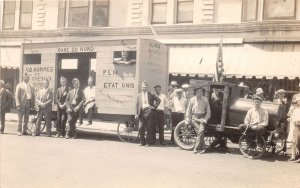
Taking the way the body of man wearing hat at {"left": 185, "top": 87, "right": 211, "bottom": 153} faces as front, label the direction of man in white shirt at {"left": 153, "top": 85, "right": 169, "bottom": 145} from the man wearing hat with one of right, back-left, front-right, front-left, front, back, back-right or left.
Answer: back-right

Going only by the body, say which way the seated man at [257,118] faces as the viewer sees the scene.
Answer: toward the camera

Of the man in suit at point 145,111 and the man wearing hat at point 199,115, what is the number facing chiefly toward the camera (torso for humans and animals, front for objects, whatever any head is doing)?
2

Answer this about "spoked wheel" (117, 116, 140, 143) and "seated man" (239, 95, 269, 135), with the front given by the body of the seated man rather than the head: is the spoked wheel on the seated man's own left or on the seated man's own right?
on the seated man's own right

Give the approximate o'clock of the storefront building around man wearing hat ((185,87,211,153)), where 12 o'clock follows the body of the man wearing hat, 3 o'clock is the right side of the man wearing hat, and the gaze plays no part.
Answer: The storefront building is roughly at 6 o'clock from the man wearing hat.

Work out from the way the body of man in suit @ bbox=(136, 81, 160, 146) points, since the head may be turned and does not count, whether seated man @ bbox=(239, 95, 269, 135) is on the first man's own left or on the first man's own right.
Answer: on the first man's own left

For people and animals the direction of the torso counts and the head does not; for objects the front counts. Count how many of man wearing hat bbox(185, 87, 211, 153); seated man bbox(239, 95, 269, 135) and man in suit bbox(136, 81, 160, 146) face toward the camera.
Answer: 3

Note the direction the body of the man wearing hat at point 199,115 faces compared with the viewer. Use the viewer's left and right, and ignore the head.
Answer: facing the viewer

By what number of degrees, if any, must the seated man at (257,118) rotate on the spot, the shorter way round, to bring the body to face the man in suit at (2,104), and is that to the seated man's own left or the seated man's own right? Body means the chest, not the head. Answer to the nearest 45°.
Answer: approximately 90° to the seated man's own right
